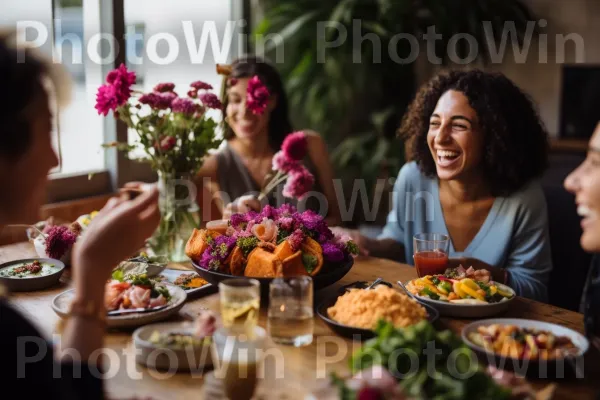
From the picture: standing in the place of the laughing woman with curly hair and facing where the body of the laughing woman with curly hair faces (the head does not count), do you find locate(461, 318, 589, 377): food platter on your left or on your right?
on your left

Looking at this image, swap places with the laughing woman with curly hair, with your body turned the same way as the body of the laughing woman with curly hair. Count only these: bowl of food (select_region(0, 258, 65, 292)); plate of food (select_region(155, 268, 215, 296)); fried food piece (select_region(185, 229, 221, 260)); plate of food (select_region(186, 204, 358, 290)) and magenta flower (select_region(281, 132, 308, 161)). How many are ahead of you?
5

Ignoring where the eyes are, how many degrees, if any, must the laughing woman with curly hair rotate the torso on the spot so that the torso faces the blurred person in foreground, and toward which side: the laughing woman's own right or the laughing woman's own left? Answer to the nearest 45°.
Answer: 0° — they already face them

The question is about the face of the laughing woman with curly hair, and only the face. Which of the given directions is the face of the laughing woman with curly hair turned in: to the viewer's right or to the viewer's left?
to the viewer's left

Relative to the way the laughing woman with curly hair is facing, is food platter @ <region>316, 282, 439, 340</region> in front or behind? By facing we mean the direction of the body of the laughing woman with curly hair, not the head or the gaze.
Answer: in front

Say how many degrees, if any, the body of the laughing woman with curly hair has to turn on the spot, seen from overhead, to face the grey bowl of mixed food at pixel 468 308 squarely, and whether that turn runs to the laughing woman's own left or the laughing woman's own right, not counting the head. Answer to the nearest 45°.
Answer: approximately 45° to the laughing woman's own left

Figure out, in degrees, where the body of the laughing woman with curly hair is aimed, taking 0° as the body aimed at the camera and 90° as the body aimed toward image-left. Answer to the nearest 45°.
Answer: approximately 45°

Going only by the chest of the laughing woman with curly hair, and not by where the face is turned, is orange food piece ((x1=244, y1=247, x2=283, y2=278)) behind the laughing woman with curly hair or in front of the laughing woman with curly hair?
in front

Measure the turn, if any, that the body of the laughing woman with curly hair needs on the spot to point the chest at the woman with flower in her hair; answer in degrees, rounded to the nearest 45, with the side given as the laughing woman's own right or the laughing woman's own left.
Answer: approximately 90° to the laughing woman's own right

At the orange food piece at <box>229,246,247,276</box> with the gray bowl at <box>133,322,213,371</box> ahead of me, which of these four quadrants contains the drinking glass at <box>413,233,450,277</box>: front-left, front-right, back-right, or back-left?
back-left

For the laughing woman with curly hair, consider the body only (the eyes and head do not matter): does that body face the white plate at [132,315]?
yes

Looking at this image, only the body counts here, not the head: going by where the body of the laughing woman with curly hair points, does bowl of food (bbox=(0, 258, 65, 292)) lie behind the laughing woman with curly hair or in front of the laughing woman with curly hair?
in front

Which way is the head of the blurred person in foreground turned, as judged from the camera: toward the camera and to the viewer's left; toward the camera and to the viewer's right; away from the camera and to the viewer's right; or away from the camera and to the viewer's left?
away from the camera and to the viewer's right

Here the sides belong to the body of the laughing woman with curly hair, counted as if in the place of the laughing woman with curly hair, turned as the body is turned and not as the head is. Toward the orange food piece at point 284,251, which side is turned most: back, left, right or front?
front

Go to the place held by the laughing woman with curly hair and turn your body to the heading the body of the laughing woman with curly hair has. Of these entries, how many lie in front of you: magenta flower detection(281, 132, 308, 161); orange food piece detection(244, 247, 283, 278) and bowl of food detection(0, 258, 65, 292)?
3
